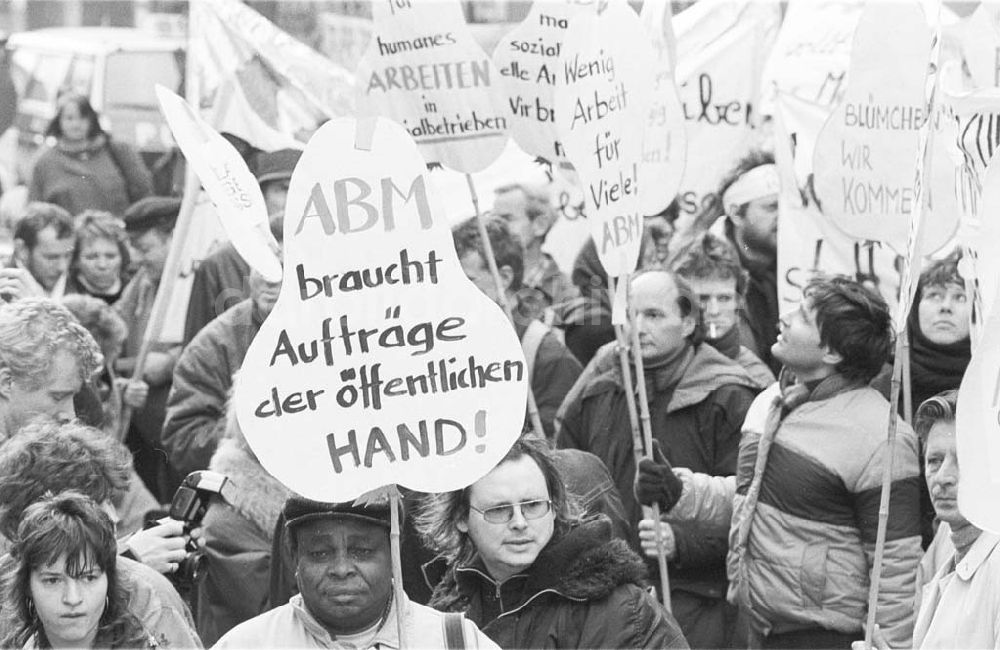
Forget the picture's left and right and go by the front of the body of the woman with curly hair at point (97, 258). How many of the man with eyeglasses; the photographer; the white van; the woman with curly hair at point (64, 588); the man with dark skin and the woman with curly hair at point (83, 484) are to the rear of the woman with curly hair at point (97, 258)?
1

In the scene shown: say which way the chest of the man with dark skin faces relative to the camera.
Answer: toward the camera

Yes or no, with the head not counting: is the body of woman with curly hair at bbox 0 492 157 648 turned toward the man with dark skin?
no

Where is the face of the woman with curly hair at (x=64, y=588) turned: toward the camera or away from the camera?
toward the camera

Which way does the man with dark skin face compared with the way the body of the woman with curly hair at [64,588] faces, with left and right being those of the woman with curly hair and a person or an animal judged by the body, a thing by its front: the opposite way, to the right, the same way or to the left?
the same way

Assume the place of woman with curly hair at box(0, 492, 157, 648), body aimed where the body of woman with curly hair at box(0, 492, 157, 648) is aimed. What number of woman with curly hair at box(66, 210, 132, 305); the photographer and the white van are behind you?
3

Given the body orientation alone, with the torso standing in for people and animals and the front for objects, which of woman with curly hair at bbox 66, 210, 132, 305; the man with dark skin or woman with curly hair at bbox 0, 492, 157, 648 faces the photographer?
woman with curly hair at bbox 66, 210, 132, 305

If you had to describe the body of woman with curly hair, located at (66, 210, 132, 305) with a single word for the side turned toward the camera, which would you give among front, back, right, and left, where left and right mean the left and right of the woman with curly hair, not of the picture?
front

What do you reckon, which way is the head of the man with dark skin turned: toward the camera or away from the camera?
toward the camera

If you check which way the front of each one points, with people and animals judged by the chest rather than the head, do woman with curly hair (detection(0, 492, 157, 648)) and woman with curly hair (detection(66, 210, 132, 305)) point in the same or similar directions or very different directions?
same or similar directions

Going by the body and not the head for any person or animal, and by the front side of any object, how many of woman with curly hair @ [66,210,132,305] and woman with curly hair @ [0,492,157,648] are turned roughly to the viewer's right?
0

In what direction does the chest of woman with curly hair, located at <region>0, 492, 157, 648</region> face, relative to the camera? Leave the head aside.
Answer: toward the camera

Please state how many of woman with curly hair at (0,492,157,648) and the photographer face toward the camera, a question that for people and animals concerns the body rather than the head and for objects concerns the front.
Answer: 1
